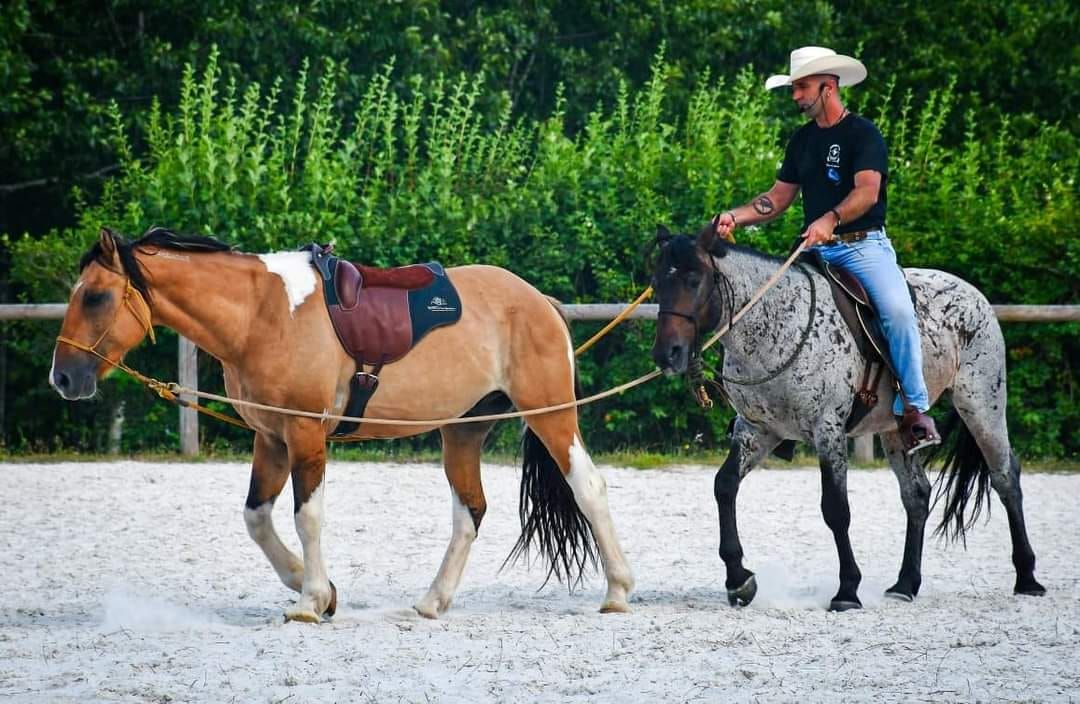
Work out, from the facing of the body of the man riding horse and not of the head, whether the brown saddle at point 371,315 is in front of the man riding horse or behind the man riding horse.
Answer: in front

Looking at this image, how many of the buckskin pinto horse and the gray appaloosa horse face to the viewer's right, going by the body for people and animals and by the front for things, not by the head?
0

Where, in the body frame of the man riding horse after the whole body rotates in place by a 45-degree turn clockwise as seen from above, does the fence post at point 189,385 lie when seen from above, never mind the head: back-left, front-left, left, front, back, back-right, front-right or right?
front-right

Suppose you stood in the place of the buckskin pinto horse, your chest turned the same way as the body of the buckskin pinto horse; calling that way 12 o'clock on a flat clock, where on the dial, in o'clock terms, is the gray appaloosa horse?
The gray appaloosa horse is roughly at 6 o'clock from the buckskin pinto horse.

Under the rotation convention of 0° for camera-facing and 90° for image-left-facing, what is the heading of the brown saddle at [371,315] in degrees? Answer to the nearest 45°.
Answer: approximately 90°

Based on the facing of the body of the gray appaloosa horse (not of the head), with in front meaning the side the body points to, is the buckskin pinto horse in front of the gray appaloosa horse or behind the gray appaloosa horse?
in front

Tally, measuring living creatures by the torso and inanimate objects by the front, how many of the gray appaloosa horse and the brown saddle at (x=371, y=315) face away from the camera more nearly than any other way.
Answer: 0

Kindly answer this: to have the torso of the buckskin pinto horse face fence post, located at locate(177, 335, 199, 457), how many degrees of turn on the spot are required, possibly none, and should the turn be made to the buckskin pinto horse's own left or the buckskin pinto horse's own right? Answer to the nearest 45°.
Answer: approximately 90° to the buckskin pinto horse's own right

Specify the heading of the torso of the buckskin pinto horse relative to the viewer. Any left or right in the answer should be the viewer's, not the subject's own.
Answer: facing to the left of the viewer

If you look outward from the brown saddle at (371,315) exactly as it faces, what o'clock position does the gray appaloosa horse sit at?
The gray appaloosa horse is roughly at 6 o'clock from the brown saddle.

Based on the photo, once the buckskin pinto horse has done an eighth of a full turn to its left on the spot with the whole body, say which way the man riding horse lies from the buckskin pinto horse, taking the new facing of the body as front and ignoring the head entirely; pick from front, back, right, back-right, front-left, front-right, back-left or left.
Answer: back-left

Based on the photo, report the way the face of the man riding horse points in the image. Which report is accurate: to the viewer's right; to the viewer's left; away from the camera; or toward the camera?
to the viewer's left

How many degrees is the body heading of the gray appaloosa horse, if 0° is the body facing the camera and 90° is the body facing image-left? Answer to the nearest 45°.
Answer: approximately 45°

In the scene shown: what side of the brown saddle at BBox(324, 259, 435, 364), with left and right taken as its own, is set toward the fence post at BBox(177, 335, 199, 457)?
right

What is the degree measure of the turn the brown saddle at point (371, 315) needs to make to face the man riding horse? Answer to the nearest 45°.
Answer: approximately 180°
